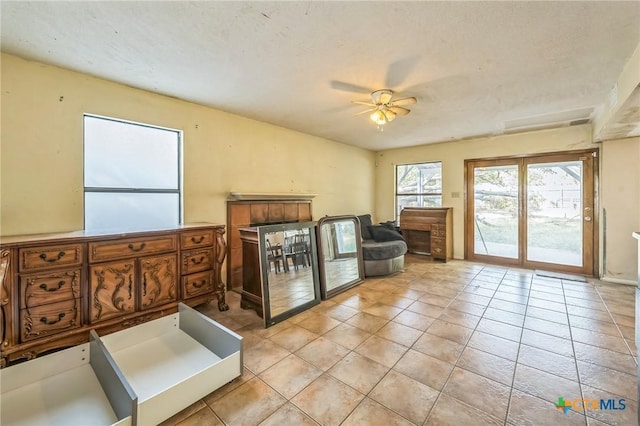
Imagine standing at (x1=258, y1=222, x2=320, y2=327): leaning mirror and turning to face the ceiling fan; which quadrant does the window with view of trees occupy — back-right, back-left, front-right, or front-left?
front-left

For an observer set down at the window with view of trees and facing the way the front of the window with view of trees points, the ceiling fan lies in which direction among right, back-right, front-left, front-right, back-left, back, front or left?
front-left

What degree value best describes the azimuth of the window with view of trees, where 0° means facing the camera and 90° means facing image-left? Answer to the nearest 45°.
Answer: approximately 45°

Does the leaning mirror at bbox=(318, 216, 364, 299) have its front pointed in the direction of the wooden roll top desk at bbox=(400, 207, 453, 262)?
no

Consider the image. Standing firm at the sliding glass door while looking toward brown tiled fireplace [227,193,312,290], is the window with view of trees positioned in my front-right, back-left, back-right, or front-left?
front-right

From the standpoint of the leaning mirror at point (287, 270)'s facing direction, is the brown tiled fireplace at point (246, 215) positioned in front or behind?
behind

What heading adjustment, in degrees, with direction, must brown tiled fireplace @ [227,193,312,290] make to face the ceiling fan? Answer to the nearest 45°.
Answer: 0° — it already faces it

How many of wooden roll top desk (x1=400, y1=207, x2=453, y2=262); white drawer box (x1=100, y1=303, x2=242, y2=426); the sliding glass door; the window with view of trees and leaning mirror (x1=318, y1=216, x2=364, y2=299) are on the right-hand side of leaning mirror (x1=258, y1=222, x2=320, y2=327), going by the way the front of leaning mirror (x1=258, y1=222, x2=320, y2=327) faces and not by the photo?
1

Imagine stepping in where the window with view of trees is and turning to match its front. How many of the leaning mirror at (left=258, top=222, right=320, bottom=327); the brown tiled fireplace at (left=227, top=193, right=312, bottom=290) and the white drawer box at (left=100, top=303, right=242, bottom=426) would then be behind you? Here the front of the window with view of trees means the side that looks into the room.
0

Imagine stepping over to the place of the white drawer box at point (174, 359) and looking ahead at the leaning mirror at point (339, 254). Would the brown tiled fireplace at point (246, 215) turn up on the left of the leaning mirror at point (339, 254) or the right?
left

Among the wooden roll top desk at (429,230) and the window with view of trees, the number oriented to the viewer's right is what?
0

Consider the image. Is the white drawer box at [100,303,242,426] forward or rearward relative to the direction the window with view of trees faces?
forward

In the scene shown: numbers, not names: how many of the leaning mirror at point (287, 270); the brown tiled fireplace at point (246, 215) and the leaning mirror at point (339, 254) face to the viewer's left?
0

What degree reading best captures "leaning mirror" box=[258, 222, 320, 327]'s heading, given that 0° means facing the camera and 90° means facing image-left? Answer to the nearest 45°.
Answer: approximately 315°

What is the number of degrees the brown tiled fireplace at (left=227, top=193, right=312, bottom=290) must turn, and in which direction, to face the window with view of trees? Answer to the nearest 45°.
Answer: approximately 45° to its left

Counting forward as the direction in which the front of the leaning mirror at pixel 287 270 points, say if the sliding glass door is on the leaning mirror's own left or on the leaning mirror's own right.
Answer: on the leaning mirror's own left

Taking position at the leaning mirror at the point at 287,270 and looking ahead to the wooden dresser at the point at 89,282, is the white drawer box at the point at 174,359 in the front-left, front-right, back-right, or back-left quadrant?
front-left

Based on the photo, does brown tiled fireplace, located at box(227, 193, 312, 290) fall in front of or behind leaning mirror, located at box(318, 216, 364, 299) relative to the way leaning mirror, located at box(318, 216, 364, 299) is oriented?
behind

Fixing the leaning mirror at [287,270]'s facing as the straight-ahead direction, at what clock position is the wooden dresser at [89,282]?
The wooden dresser is roughly at 4 o'clock from the leaning mirror.
